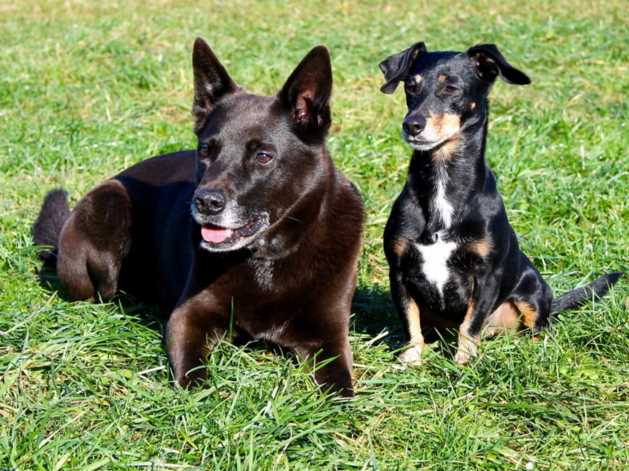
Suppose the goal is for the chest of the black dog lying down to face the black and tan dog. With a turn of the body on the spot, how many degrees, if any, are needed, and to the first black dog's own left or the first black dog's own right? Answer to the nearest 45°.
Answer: approximately 45° to the first black dog's own left

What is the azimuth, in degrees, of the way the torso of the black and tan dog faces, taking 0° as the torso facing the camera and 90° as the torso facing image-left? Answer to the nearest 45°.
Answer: approximately 45°

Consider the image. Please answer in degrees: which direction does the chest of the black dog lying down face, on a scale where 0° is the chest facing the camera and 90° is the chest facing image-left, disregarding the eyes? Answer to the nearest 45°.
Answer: approximately 315°
